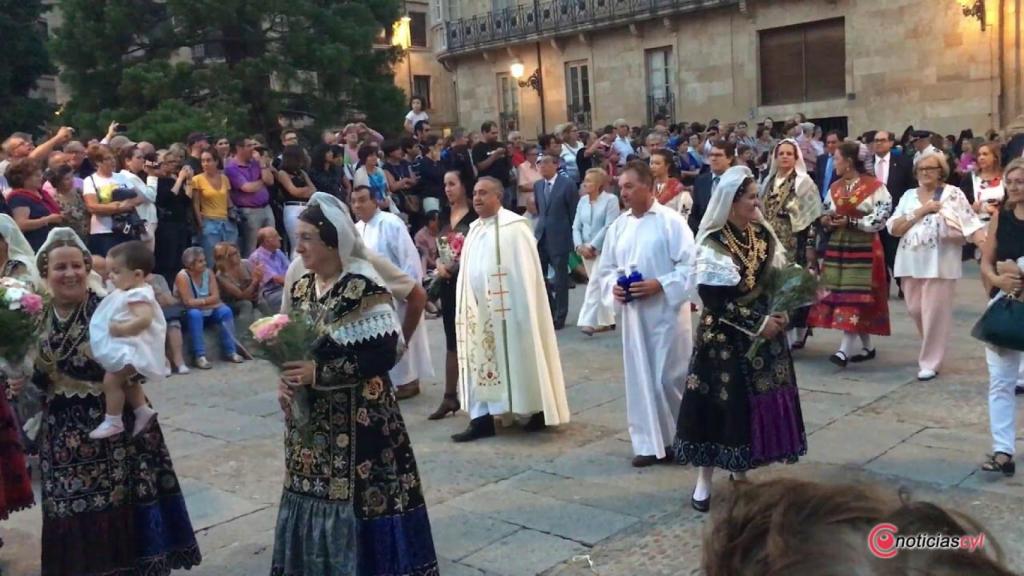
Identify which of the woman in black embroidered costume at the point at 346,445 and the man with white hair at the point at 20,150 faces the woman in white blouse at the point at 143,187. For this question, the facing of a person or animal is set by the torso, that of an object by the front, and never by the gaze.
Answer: the man with white hair

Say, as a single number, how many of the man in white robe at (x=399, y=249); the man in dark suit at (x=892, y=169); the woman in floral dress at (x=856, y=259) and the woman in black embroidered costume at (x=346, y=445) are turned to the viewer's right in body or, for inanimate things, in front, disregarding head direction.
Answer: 0

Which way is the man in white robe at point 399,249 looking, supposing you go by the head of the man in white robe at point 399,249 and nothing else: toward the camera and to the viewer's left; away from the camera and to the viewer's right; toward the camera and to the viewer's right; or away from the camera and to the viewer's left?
toward the camera and to the viewer's left

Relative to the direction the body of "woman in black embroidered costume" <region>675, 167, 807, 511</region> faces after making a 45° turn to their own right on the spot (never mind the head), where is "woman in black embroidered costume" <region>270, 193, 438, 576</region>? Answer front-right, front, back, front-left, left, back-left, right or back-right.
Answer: front-right

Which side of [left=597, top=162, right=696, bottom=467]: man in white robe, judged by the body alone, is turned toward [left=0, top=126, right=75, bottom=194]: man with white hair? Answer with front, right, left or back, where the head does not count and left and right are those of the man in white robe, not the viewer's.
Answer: right

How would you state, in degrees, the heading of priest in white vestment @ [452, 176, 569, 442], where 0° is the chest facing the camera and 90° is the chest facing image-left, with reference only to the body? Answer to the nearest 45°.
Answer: approximately 45°

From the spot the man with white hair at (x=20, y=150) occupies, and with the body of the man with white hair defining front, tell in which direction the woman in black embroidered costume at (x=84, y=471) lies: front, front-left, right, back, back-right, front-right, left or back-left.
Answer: right

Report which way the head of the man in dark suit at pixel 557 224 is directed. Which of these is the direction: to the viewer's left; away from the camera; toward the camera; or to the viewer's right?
toward the camera

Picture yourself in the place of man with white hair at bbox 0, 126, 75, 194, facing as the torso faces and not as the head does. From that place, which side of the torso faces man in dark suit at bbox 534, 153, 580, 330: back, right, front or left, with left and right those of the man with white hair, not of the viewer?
front

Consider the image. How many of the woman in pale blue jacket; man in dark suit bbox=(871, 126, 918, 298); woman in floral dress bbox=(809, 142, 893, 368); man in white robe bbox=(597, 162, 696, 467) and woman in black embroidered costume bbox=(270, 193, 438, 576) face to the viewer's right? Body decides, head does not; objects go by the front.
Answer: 0

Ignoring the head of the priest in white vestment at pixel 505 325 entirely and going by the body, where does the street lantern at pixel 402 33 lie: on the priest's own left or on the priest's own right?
on the priest's own right

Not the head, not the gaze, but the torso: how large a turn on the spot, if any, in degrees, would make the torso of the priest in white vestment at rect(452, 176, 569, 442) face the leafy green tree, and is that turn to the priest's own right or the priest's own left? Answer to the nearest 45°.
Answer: approximately 135° to the priest's own right

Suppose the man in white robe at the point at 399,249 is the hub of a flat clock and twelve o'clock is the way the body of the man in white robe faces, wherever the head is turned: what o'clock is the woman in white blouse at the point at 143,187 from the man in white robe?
The woman in white blouse is roughly at 3 o'clock from the man in white robe.
